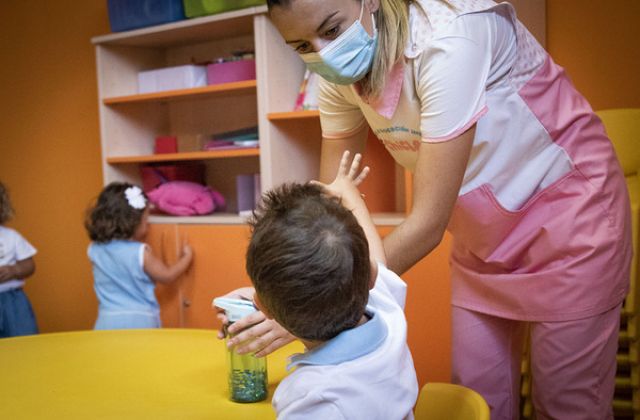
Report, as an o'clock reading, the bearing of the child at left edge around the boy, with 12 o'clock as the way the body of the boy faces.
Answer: The child at left edge is roughly at 11 o'clock from the boy.

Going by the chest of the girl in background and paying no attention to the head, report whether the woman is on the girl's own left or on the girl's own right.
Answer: on the girl's own right

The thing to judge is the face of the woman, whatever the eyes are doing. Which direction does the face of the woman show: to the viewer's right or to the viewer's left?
to the viewer's left

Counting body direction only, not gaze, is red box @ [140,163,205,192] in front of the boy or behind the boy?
in front

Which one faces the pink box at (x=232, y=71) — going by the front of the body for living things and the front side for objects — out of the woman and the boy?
the boy

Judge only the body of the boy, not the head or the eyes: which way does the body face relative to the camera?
away from the camera

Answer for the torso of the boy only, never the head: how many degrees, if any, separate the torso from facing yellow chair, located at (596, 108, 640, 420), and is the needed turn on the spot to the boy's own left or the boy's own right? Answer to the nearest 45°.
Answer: approximately 45° to the boy's own right

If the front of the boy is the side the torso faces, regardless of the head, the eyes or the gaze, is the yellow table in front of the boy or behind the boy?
in front

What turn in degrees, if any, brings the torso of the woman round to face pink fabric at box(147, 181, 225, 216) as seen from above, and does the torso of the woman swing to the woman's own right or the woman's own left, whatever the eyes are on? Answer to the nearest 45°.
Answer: approximately 90° to the woman's own right

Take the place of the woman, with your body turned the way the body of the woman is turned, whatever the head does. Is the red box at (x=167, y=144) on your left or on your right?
on your right

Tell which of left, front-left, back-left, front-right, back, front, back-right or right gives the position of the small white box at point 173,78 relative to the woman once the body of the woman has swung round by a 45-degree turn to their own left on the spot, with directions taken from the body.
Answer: back-right

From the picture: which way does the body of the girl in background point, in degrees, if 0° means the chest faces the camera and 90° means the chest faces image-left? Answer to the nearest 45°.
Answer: approximately 225°

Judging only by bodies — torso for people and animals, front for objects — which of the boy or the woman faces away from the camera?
the boy

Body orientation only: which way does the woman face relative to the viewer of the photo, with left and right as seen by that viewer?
facing the viewer and to the left of the viewer

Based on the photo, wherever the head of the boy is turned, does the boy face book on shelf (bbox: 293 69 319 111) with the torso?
yes

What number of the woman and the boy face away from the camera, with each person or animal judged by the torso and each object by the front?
1
